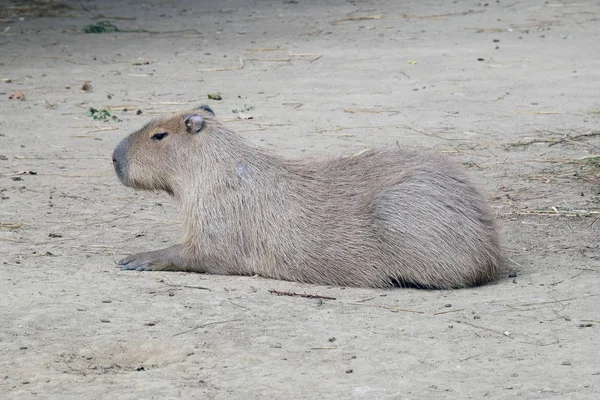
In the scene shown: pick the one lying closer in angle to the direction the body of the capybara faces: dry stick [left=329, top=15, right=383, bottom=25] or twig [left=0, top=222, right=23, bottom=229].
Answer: the twig

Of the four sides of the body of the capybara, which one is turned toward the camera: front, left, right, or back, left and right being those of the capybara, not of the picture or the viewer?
left

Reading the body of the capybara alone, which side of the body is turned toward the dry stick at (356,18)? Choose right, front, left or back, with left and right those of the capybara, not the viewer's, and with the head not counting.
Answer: right

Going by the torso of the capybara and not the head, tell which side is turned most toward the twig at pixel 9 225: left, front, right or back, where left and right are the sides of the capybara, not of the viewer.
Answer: front
